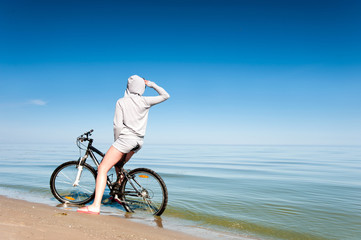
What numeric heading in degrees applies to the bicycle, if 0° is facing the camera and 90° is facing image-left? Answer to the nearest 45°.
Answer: approximately 90°

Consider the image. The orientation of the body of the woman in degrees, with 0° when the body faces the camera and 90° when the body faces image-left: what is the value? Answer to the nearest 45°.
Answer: approximately 135°
